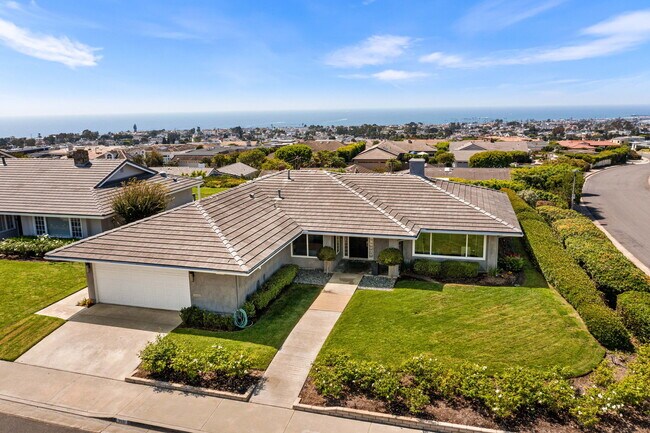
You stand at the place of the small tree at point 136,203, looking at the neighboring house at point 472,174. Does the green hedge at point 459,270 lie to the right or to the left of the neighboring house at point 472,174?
right

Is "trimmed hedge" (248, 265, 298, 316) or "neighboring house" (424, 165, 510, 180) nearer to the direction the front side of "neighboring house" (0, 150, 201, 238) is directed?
the trimmed hedge

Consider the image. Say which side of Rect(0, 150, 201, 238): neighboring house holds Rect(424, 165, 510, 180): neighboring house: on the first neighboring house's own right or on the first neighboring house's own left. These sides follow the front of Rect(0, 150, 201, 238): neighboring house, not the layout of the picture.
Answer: on the first neighboring house's own left

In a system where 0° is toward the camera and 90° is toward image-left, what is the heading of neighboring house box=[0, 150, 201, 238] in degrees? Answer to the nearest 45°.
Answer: approximately 0°

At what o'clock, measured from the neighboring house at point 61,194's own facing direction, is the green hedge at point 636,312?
The green hedge is roughly at 11 o'clock from the neighboring house.

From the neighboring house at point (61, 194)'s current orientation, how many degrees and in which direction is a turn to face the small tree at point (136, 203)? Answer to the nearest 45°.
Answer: approximately 45° to its left

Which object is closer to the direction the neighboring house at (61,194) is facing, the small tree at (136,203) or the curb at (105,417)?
the curb

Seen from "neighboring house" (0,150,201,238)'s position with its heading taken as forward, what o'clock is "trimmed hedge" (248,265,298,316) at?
The trimmed hedge is roughly at 11 o'clock from the neighboring house.
